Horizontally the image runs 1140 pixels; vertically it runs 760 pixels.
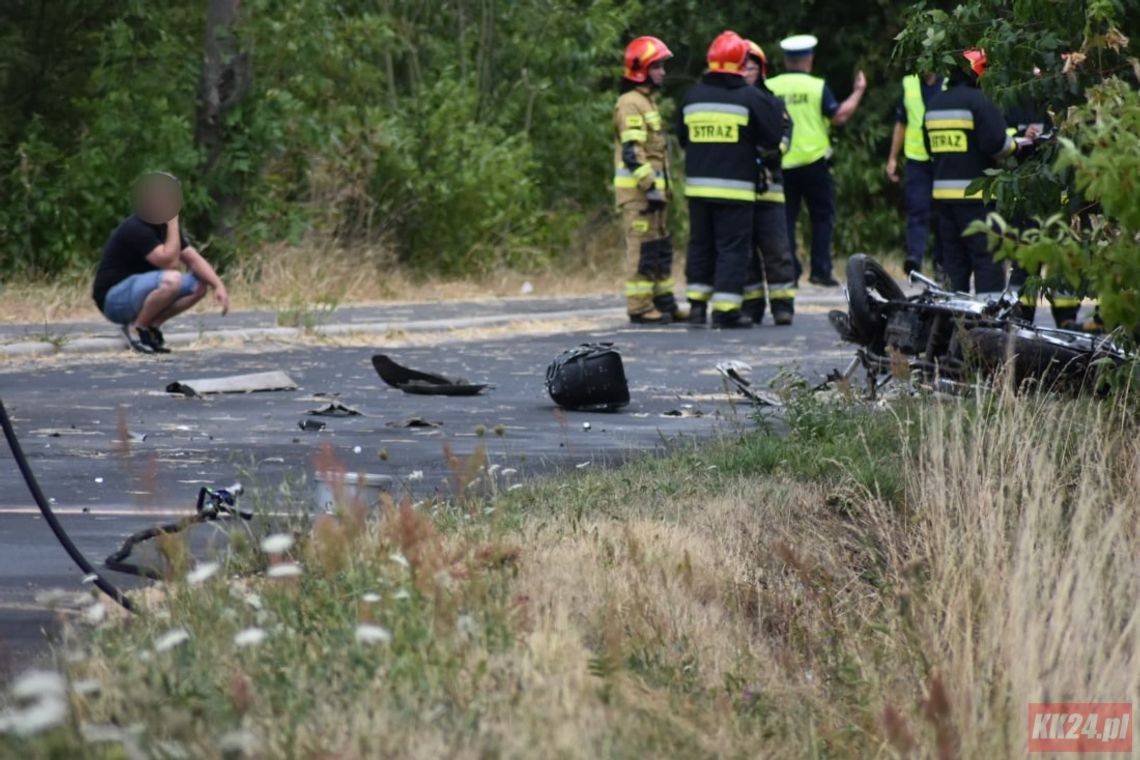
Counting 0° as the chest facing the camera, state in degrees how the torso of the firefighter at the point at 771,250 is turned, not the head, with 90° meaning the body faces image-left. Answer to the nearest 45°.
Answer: approximately 45°

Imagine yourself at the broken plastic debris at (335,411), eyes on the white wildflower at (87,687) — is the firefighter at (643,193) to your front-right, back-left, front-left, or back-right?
back-left

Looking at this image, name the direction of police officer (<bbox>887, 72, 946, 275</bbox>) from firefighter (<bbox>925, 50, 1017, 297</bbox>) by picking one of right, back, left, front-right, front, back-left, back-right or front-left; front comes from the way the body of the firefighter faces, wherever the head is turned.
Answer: front-left

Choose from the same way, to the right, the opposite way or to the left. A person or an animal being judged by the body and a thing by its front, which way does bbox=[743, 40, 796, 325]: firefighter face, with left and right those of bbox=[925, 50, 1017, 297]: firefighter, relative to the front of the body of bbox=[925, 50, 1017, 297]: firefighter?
the opposite way

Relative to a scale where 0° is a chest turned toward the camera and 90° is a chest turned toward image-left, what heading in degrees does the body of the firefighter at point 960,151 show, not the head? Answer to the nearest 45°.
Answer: approximately 225°

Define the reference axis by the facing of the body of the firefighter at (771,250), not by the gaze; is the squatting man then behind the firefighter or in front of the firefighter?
in front

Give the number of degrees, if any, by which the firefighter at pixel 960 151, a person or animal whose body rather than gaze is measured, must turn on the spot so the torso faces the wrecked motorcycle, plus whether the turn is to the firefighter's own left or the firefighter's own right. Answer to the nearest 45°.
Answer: approximately 135° to the firefighter's own right

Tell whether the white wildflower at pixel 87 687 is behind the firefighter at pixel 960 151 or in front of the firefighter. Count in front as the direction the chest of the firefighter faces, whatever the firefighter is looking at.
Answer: behind
